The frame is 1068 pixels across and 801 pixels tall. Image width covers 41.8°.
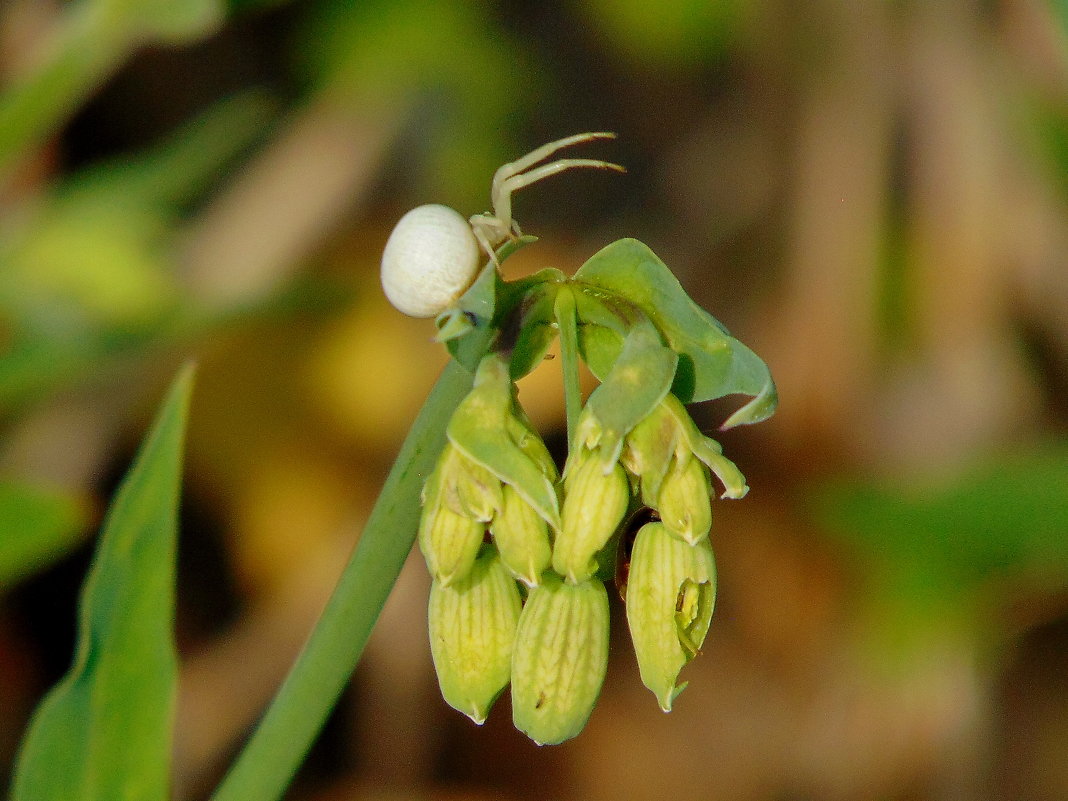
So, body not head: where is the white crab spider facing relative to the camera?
to the viewer's right
